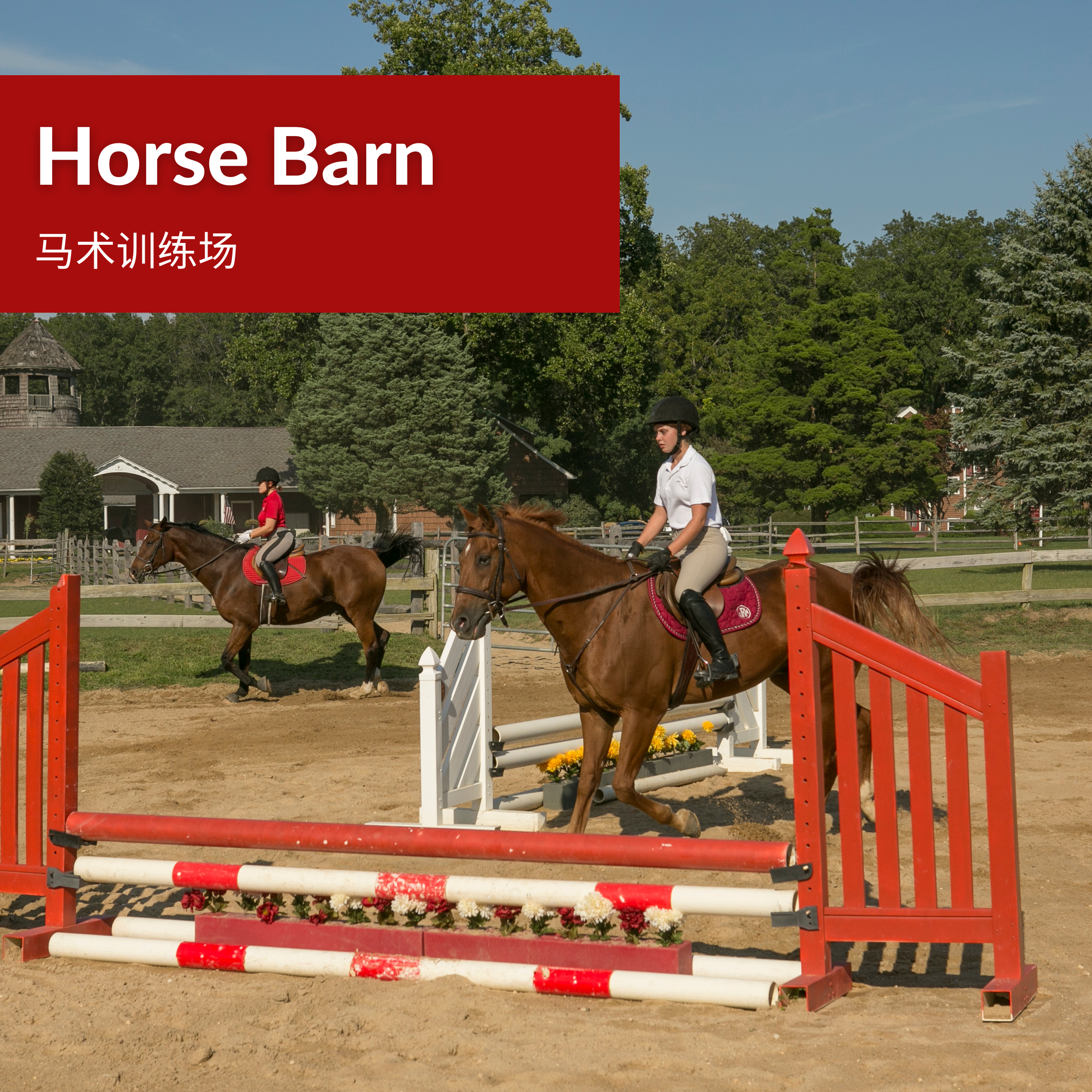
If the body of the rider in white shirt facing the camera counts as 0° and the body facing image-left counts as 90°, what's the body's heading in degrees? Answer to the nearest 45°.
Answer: approximately 45°

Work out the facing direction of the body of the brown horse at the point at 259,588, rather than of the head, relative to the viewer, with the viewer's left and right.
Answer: facing to the left of the viewer

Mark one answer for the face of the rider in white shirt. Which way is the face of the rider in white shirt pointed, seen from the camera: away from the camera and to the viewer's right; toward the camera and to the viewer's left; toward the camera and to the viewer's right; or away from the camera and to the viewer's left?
toward the camera and to the viewer's left

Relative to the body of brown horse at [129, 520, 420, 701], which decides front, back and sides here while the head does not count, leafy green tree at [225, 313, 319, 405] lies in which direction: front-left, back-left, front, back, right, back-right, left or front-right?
right

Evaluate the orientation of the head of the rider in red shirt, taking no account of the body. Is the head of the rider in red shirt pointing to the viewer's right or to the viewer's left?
to the viewer's left

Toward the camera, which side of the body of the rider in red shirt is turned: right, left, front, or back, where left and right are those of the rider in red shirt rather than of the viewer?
left

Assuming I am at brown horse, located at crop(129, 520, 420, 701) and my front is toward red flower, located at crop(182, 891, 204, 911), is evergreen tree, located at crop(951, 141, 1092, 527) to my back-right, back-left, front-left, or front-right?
back-left

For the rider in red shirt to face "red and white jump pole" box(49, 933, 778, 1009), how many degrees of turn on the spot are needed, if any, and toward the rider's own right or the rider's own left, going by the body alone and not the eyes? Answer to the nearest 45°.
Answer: approximately 90° to the rider's own left

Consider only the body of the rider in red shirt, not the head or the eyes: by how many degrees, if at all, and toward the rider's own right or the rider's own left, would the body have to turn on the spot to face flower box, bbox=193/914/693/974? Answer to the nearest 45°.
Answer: approximately 90° to the rider's own left
